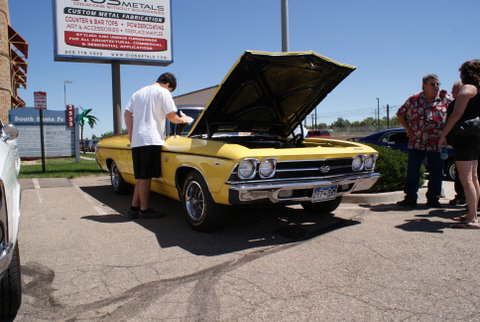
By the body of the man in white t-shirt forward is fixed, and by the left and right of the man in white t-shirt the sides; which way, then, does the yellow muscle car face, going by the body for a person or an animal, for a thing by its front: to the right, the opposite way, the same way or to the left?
to the right

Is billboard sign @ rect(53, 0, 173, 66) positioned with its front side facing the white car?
yes

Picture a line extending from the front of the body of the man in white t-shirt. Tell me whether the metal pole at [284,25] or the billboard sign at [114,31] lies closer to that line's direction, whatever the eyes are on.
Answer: the metal pole

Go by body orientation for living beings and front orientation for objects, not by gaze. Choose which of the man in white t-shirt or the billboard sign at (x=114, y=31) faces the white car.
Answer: the billboard sign
